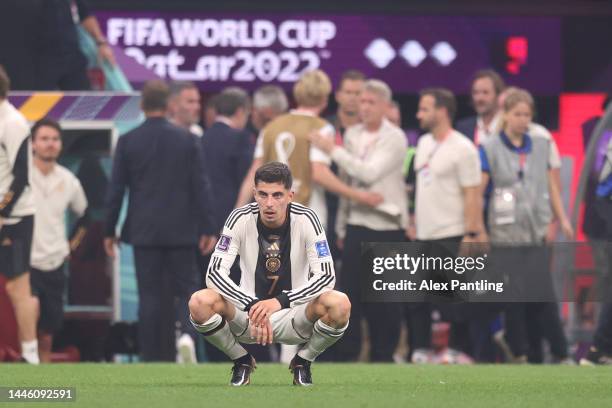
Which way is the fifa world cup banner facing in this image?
toward the camera

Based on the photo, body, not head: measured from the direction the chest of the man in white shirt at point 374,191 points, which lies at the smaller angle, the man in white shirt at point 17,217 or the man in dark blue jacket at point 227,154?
the man in white shirt

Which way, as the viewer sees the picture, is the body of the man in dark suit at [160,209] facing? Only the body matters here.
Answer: away from the camera

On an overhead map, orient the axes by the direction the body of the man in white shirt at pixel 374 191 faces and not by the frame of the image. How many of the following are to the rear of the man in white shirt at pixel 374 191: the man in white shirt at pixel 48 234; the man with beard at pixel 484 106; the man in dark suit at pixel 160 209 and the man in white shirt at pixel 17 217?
1

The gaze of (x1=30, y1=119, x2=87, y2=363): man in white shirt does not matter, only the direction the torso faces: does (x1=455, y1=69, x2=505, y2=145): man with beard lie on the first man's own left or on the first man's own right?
on the first man's own left

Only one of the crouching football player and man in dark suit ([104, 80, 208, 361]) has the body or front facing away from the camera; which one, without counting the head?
the man in dark suit

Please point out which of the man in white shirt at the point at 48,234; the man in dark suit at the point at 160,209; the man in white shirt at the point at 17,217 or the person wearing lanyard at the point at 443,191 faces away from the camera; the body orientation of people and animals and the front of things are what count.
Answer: the man in dark suit

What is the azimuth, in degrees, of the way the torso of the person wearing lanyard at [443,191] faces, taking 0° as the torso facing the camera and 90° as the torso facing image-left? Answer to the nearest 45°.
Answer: approximately 45°

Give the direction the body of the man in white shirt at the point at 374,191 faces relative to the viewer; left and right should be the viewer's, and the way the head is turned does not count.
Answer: facing the viewer and to the left of the viewer

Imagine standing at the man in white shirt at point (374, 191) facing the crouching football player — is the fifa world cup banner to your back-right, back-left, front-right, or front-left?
back-right

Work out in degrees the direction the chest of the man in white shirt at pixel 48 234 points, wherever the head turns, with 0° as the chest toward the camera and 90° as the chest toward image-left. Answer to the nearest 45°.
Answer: approximately 0°

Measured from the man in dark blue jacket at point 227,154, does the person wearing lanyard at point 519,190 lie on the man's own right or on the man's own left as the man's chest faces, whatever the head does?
on the man's own right

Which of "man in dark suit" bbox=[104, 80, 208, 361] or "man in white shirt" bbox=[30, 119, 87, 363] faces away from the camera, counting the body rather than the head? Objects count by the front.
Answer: the man in dark suit
